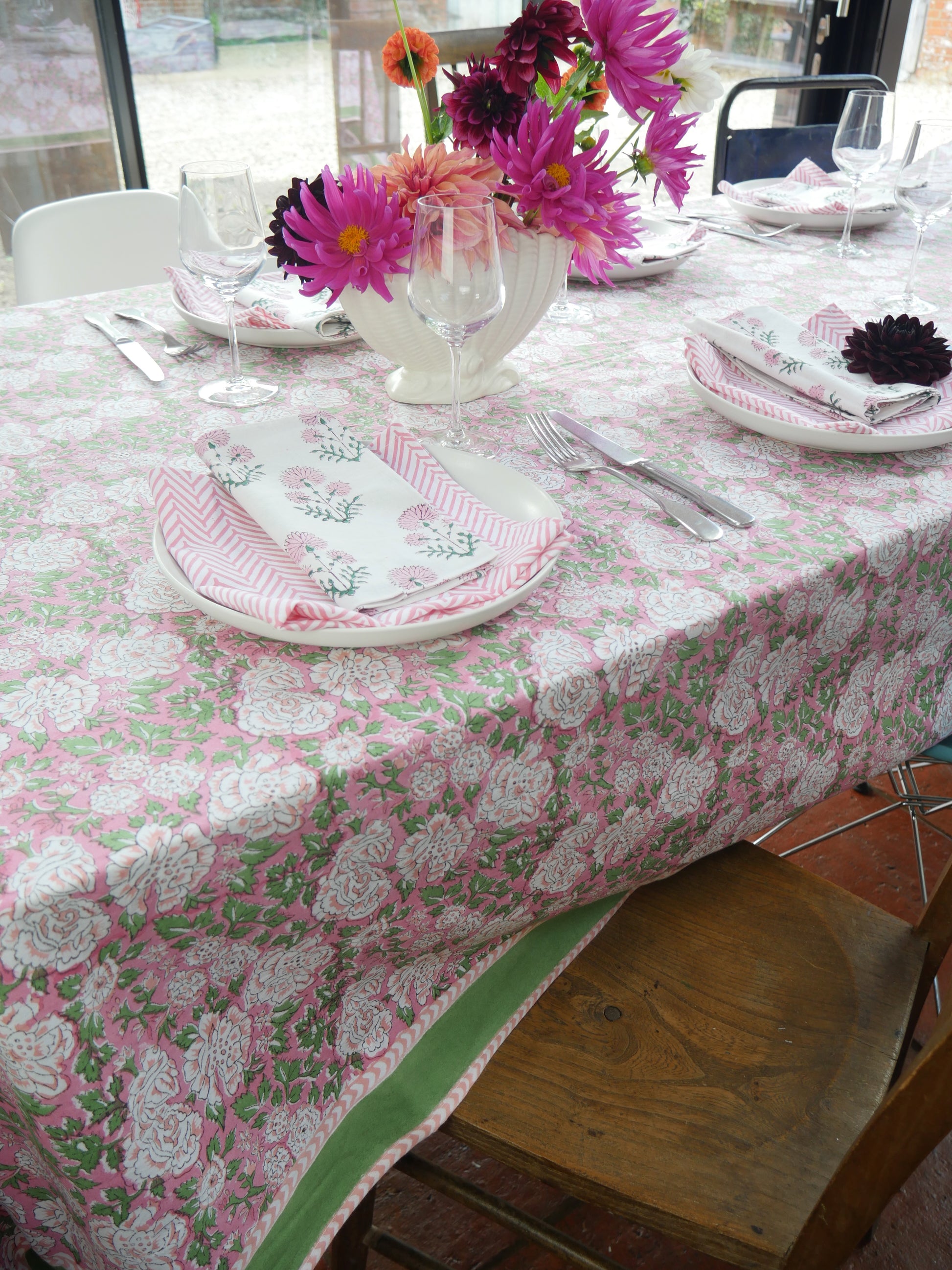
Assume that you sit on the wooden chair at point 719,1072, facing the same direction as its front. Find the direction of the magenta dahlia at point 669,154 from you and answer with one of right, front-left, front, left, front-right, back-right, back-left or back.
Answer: front-right

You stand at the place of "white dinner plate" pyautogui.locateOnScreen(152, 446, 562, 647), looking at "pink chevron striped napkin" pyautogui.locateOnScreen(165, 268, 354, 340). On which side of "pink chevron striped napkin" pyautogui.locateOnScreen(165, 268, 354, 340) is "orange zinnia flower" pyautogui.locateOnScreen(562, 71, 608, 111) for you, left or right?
right

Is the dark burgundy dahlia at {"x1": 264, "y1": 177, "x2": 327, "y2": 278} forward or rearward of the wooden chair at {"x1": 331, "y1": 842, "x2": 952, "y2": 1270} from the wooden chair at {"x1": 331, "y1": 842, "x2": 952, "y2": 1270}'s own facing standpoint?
forward

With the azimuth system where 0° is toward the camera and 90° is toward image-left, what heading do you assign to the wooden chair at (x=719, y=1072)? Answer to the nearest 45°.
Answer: approximately 135°

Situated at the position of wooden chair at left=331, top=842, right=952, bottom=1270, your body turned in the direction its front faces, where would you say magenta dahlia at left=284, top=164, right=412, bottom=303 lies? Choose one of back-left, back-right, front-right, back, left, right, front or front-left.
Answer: front

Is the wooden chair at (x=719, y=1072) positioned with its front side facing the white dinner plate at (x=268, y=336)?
yes

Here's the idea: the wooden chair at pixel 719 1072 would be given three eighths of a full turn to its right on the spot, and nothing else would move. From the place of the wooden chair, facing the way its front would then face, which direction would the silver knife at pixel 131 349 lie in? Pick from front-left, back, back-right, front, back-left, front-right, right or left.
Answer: back-left

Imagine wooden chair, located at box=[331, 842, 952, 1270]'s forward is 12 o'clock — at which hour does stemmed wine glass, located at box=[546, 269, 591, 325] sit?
The stemmed wine glass is roughly at 1 o'clock from the wooden chair.

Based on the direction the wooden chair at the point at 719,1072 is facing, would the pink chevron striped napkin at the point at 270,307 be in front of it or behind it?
in front

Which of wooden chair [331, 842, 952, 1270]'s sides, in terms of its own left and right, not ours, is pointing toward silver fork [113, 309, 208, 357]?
front

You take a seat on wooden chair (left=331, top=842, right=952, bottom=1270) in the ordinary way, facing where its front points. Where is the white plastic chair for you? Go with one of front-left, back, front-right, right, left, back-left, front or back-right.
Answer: front

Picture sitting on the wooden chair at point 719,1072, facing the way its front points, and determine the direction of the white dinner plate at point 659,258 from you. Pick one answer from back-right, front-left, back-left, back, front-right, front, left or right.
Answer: front-right

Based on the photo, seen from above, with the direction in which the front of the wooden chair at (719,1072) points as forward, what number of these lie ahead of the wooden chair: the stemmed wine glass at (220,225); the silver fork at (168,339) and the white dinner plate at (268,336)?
3

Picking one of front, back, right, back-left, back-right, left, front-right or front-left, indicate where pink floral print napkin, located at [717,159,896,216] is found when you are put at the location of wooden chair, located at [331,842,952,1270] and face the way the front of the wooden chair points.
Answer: front-right
